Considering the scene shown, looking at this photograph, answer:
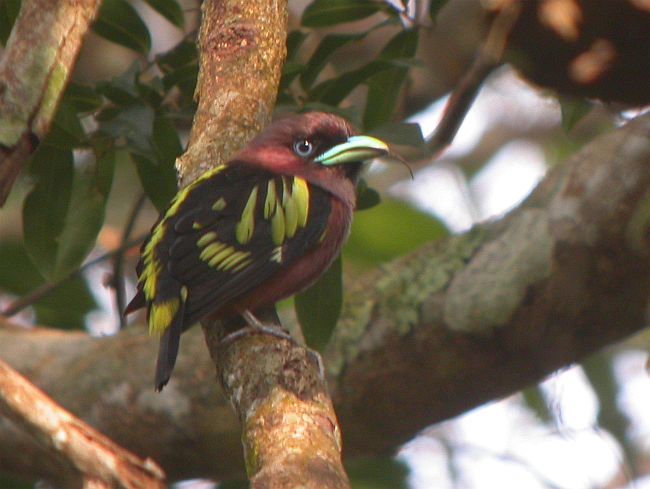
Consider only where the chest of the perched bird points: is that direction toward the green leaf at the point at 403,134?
yes

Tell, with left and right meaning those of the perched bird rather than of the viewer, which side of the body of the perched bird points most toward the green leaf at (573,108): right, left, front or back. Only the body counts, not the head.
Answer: front

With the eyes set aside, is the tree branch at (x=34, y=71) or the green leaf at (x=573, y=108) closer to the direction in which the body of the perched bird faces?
the green leaf

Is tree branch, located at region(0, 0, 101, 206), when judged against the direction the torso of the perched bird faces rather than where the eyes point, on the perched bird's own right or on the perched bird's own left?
on the perched bird's own left

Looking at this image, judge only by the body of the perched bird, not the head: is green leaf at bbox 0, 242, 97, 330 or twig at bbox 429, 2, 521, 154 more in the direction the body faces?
the twig

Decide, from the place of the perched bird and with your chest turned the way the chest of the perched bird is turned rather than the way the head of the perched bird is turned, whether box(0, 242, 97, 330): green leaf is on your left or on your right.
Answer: on your left

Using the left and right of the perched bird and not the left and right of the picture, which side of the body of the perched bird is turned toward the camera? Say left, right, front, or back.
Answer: right

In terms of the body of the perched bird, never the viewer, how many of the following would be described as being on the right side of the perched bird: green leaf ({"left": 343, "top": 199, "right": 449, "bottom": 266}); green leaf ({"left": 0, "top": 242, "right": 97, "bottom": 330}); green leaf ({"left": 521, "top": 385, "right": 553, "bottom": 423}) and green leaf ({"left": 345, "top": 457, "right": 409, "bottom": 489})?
0
